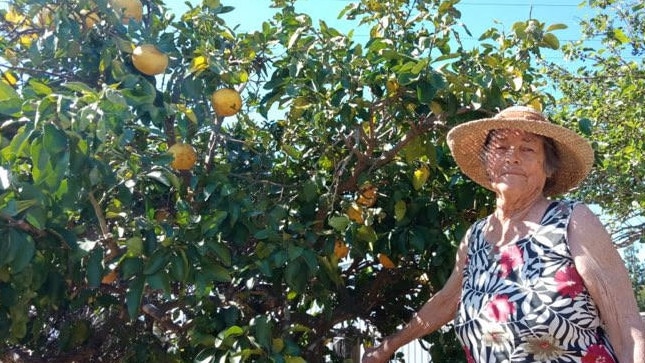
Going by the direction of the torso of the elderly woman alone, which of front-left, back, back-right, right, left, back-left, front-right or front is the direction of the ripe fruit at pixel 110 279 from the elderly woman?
front-right

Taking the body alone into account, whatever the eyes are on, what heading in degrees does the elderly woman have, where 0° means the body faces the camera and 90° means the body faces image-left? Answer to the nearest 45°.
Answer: approximately 45°

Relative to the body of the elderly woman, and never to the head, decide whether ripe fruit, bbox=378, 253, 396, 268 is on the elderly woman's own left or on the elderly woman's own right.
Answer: on the elderly woman's own right
